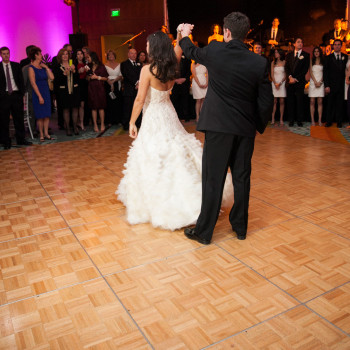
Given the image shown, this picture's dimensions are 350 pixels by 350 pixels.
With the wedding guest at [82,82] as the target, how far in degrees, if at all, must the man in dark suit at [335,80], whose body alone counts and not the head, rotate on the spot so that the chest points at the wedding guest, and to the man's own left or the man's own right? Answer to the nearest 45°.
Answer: approximately 90° to the man's own right

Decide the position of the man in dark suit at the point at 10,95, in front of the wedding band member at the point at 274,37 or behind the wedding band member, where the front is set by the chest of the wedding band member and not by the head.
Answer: in front

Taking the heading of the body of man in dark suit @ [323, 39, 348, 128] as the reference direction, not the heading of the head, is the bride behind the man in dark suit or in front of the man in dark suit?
in front

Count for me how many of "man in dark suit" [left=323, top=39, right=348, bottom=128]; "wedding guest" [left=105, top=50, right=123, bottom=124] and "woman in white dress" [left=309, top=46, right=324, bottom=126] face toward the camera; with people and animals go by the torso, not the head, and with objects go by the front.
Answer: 3

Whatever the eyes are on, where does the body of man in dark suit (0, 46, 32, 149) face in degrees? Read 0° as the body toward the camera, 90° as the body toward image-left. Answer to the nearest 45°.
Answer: approximately 0°

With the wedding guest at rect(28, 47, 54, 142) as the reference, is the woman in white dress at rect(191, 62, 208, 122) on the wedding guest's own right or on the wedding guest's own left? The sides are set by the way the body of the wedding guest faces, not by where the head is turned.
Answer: on the wedding guest's own left
